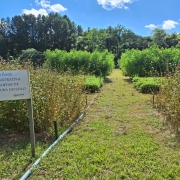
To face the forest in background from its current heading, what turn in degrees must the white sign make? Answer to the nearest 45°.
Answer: approximately 180°

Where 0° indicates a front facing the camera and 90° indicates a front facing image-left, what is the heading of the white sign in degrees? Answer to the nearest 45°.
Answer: approximately 0°

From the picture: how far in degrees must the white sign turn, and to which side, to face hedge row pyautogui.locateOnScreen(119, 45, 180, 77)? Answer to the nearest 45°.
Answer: approximately 135° to its left

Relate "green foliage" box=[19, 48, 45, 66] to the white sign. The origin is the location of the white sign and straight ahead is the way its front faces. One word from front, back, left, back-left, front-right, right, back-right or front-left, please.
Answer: back
